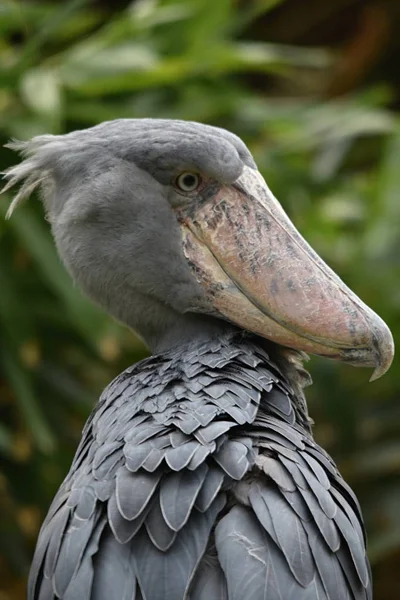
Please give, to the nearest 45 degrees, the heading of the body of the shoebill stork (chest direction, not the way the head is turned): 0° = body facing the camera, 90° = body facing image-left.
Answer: approximately 225°
